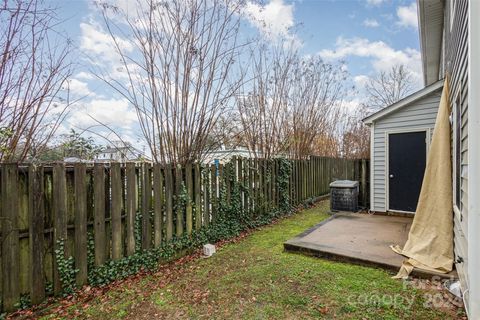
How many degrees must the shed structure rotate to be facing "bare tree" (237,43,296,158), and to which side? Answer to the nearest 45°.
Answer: approximately 90° to its right

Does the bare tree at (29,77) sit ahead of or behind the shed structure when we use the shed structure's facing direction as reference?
ahead

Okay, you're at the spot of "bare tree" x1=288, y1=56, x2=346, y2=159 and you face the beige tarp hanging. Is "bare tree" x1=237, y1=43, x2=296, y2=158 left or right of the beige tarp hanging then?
right

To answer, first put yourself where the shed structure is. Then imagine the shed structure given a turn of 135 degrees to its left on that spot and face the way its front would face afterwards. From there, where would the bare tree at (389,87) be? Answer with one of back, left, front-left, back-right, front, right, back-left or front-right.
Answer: front-left

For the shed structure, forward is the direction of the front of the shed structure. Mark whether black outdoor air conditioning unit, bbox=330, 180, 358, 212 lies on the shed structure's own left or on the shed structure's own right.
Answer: on the shed structure's own right

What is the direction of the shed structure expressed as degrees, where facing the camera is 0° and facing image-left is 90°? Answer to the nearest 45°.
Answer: approximately 0°

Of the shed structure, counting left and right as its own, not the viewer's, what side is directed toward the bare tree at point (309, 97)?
right

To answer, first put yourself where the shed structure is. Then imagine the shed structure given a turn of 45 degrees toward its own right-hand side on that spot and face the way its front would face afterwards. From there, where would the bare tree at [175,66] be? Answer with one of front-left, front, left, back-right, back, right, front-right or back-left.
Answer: front
